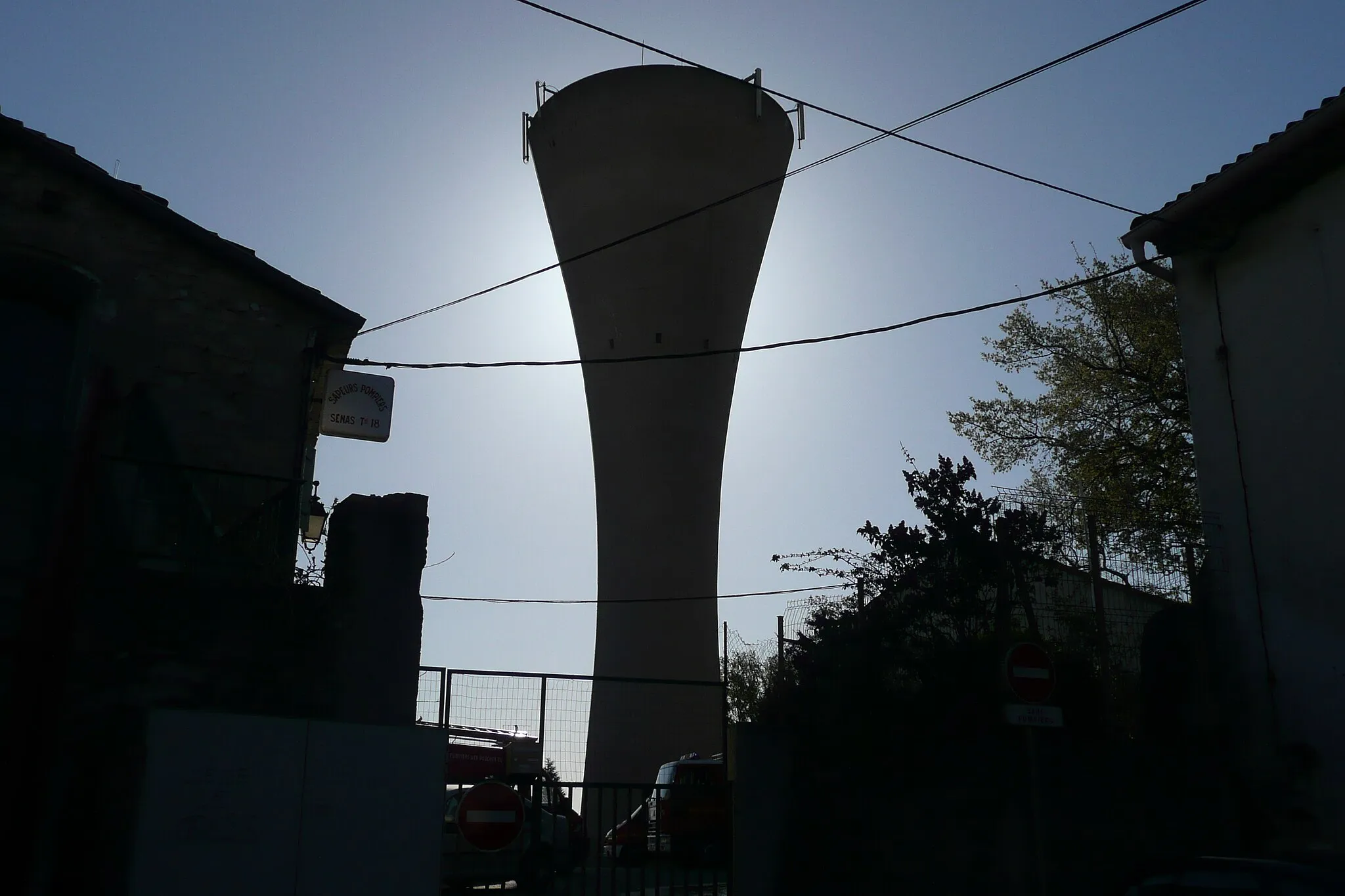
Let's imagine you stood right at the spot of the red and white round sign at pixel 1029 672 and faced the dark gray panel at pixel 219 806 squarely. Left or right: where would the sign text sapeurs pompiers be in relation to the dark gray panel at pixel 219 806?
right

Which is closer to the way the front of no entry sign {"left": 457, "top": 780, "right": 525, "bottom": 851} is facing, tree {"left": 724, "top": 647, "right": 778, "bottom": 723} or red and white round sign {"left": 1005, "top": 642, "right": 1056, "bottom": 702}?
the red and white round sign

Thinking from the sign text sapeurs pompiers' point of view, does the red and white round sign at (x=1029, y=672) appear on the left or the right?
on its left

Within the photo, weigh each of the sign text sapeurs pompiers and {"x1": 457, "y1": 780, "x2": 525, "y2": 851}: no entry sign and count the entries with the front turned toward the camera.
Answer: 2

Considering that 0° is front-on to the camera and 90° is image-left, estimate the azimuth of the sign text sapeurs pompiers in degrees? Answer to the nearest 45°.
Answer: approximately 0°

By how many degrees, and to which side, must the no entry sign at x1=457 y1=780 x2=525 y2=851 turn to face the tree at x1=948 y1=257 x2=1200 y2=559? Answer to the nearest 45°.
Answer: approximately 135° to its left

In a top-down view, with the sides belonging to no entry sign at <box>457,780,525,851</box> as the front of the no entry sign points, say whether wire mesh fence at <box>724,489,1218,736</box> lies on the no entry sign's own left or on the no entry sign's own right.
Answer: on the no entry sign's own left
